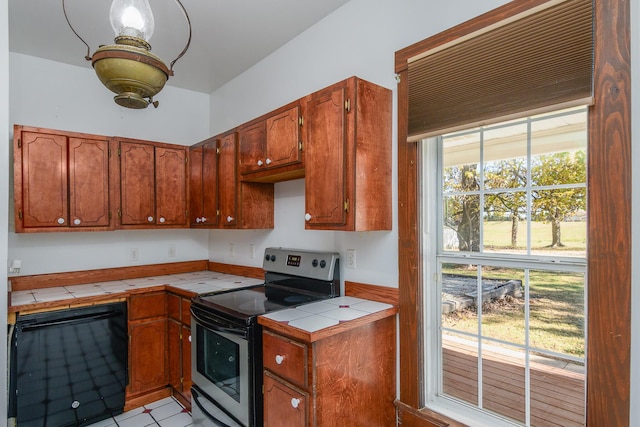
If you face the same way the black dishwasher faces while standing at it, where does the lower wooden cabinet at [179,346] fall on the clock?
The lower wooden cabinet is roughly at 9 o'clock from the black dishwasher.

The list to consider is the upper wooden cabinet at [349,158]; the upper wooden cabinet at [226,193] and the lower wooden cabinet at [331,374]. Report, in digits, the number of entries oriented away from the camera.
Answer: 0

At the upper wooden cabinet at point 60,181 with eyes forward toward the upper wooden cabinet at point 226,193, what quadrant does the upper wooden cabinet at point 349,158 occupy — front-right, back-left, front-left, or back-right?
front-right

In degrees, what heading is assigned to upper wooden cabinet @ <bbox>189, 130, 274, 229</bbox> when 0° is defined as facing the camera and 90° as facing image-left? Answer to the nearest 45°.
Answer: approximately 45°

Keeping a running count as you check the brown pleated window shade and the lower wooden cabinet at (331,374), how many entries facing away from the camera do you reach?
0

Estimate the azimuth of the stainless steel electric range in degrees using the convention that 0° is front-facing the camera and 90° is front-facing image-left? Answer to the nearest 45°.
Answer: approximately 45°

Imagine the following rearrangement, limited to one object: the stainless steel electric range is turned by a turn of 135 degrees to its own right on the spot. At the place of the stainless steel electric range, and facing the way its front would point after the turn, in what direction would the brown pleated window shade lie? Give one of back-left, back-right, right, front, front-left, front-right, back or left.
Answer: back-right

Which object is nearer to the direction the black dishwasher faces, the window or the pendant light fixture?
the pendant light fixture

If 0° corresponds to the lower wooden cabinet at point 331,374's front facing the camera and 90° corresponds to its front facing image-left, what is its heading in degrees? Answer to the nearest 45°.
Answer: approximately 45°

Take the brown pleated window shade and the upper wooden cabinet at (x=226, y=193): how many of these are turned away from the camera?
0

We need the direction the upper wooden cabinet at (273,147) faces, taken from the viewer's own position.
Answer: facing the viewer and to the left of the viewer

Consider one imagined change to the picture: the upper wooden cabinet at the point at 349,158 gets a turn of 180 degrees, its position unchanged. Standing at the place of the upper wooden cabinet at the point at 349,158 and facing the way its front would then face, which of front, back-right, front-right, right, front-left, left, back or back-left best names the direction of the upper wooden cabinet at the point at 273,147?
left

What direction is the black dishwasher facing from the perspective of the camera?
toward the camera

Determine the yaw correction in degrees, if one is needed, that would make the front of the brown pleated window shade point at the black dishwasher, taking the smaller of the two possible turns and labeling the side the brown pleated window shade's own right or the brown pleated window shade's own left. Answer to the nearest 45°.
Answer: approximately 45° to the brown pleated window shade's own right

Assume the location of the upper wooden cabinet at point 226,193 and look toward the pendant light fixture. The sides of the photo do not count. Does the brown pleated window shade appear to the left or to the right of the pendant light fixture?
left

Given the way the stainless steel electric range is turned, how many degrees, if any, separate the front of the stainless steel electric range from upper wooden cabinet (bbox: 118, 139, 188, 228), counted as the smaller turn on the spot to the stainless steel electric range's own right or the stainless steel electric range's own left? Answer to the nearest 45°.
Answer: approximately 90° to the stainless steel electric range's own right

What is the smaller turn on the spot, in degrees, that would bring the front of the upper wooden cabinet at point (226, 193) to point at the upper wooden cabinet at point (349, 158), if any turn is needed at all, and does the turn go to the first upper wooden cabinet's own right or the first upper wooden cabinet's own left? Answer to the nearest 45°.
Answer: approximately 90° to the first upper wooden cabinet's own left
